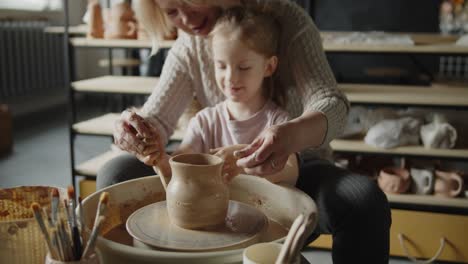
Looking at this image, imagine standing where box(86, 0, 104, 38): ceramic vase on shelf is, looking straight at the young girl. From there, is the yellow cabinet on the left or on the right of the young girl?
left

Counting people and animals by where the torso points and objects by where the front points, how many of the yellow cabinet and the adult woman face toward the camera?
2

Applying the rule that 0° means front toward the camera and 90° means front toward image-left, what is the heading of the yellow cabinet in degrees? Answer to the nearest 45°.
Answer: approximately 0°

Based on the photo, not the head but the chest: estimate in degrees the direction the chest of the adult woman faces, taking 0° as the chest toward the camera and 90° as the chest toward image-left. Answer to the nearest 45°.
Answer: approximately 0°

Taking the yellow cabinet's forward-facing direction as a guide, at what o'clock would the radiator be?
The radiator is roughly at 4 o'clock from the yellow cabinet.

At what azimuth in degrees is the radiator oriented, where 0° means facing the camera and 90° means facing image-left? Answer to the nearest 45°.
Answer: approximately 315°

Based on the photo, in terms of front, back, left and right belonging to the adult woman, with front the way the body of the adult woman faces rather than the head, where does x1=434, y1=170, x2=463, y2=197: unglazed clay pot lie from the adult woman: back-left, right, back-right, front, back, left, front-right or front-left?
back-left

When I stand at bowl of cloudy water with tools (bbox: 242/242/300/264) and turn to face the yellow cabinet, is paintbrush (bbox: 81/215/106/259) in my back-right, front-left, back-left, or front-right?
back-left
